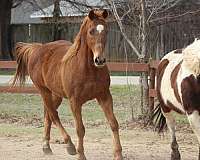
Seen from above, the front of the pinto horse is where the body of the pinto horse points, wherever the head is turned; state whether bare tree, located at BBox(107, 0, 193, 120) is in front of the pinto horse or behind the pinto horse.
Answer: behind

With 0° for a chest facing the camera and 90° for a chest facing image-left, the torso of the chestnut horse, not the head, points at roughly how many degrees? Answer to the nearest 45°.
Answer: approximately 315°

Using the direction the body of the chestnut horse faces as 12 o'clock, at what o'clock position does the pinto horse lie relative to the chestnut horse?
The pinto horse is roughly at 11 o'clock from the chestnut horse.

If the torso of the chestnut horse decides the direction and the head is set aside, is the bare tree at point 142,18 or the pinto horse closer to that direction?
the pinto horse
